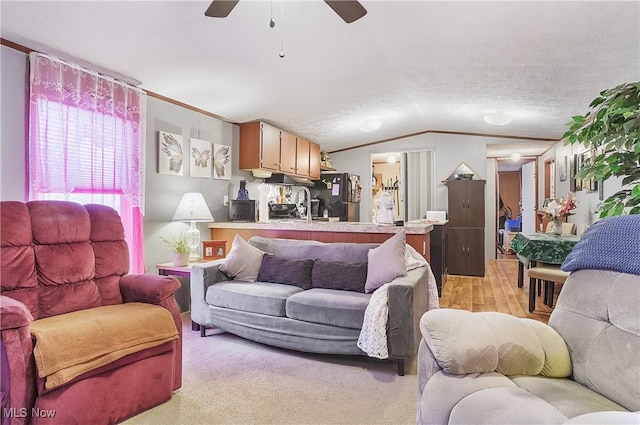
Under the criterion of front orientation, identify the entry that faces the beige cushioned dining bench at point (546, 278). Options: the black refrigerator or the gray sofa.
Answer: the black refrigerator

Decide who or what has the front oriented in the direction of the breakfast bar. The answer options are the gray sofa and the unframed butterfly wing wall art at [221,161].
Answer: the unframed butterfly wing wall art

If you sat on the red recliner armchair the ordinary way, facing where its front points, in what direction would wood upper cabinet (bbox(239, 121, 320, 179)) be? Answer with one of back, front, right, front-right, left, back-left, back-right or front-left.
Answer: left

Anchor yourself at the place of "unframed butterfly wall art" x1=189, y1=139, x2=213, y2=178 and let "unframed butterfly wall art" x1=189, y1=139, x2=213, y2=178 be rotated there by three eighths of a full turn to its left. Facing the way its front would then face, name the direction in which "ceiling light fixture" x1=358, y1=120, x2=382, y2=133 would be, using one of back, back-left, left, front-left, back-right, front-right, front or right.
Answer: right

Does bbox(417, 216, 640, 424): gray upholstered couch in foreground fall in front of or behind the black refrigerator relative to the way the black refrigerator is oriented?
in front

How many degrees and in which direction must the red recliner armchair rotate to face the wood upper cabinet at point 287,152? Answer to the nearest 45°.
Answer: approximately 90° to its left

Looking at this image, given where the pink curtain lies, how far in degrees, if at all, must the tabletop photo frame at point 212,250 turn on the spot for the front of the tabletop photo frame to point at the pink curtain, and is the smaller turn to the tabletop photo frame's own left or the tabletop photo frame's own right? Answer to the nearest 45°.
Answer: approximately 45° to the tabletop photo frame's own right

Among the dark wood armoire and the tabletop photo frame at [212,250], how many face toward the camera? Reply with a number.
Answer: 2

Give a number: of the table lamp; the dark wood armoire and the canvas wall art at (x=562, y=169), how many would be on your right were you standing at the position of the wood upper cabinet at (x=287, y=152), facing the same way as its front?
1

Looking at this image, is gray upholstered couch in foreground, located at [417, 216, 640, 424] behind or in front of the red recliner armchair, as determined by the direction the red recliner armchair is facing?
in front

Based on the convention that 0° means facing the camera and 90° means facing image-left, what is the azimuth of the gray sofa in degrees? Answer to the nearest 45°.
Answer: approximately 45°

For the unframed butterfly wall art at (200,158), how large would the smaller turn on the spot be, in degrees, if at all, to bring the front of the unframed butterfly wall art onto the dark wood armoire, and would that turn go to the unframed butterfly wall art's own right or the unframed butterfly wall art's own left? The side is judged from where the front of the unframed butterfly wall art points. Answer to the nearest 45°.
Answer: approximately 45° to the unframed butterfly wall art's own left

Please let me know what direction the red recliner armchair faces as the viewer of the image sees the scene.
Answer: facing the viewer and to the right of the viewer
